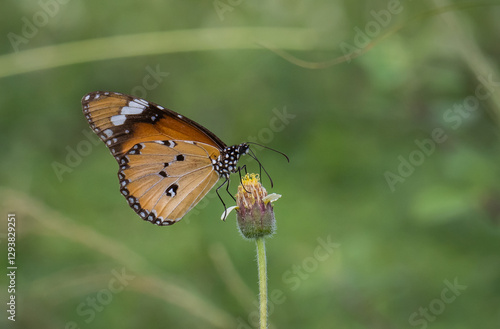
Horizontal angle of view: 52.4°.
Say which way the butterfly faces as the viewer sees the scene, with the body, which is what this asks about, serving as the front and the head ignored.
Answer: to the viewer's right
